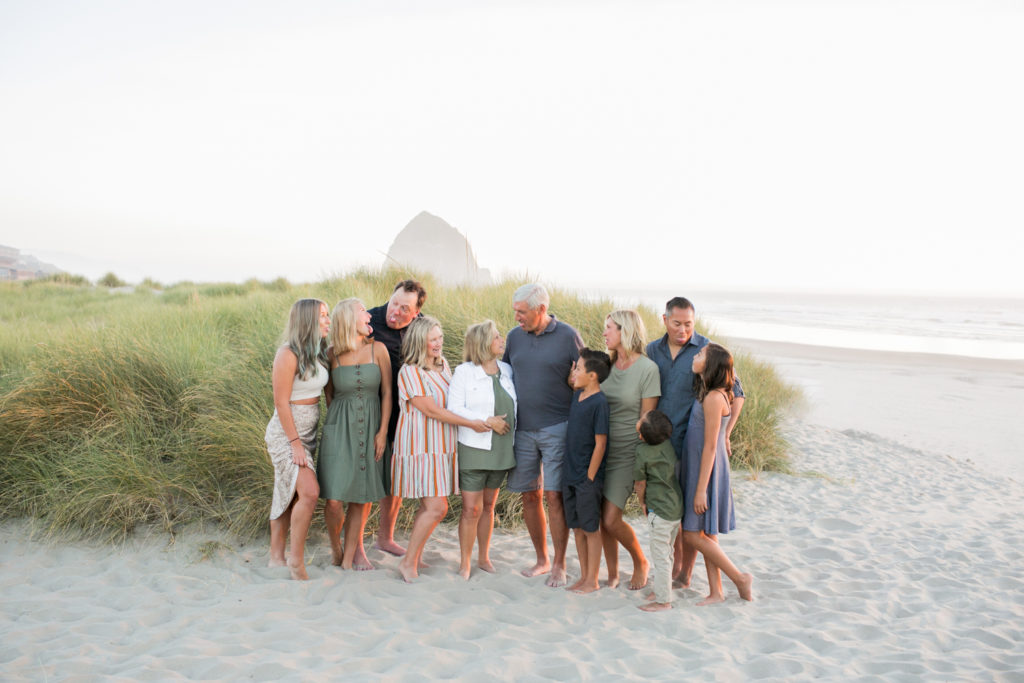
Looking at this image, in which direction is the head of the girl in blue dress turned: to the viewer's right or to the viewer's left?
to the viewer's left

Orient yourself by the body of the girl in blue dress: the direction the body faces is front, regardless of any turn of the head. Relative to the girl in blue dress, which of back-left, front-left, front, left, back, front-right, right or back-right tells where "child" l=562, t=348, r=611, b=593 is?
front

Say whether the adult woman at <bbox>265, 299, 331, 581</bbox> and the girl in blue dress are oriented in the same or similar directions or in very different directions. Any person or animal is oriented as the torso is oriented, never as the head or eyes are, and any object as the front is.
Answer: very different directions

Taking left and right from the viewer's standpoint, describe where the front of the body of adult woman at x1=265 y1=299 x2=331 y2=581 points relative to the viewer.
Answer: facing the viewer and to the right of the viewer

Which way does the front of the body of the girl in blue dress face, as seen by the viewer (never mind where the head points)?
to the viewer's left

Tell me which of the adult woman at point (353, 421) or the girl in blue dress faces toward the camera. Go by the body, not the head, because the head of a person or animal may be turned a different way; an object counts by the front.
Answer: the adult woman

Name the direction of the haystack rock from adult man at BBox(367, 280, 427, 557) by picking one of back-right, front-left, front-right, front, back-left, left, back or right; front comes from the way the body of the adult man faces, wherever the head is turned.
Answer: back-left

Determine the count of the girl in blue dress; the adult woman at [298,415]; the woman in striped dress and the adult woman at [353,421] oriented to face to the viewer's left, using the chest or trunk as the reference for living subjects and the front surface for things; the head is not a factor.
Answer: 1

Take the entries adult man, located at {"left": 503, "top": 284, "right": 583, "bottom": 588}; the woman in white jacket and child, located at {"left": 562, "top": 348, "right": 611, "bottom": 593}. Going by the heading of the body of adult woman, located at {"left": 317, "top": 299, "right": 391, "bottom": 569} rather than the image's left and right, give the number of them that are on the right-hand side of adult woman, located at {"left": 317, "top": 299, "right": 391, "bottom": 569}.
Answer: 0

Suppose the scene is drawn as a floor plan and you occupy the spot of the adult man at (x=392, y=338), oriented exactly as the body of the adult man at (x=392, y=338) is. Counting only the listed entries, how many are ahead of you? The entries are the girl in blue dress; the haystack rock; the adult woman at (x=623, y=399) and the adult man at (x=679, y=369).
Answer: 3

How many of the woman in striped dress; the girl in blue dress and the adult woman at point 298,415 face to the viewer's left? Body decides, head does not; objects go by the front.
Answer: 1

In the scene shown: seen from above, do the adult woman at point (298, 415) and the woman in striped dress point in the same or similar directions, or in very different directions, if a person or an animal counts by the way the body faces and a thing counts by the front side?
same or similar directions

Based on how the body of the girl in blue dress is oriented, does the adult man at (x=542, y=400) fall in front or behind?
in front

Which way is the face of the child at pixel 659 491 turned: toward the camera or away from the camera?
away from the camera

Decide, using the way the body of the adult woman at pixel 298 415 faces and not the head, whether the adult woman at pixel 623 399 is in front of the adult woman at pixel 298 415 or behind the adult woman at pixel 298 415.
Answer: in front

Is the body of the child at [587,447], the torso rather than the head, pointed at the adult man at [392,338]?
no
